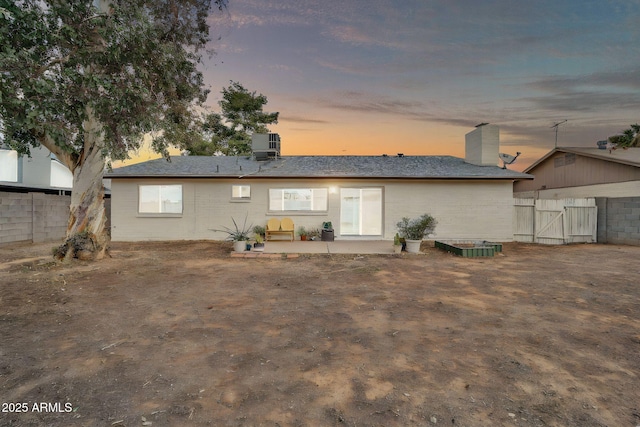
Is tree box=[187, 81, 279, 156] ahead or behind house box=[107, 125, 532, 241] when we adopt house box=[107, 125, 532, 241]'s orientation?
ahead

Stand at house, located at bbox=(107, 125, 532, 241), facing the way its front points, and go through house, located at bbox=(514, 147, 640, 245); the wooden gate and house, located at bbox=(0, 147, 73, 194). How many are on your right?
2

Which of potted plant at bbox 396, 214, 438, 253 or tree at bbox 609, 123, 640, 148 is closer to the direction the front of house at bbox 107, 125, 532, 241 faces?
the tree

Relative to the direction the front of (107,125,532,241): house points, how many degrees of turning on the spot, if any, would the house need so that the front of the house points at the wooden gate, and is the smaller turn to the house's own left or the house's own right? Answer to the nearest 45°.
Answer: approximately 90° to the house's own right

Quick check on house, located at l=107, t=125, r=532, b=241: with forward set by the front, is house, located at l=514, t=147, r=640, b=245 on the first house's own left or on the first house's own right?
on the first house's own right

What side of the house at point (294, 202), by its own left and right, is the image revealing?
back

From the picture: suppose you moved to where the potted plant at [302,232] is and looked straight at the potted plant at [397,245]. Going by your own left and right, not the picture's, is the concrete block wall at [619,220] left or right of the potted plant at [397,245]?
left

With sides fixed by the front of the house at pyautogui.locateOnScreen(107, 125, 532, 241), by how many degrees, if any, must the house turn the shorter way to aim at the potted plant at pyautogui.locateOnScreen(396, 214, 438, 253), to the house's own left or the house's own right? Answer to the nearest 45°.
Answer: approximately 135° to the house's own right
